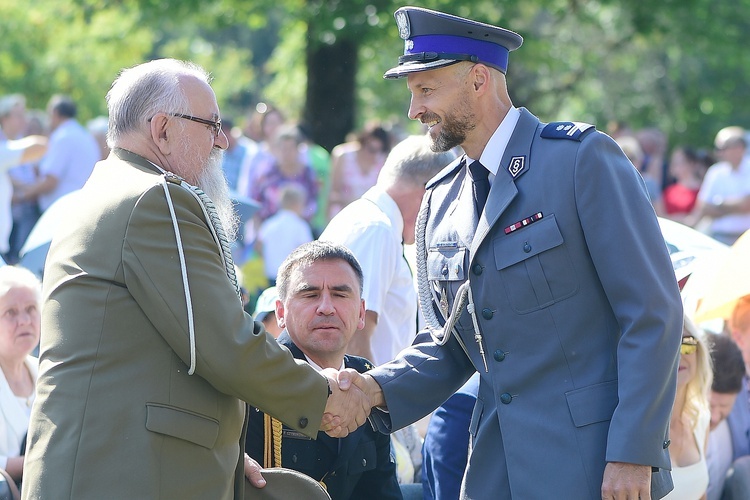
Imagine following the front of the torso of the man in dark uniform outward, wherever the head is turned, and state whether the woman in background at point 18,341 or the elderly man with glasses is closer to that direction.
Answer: the elderly man with glasses

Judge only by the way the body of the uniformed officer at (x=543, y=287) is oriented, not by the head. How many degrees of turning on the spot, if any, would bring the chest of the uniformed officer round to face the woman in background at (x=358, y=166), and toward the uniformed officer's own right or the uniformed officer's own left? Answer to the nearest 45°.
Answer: approximately 135° to the uniformed officer's own right

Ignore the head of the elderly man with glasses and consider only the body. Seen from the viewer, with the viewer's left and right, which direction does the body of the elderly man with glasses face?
facing to the right of the viewer

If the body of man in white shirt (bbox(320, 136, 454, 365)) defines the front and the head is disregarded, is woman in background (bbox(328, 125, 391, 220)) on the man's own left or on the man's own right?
on the man's own left

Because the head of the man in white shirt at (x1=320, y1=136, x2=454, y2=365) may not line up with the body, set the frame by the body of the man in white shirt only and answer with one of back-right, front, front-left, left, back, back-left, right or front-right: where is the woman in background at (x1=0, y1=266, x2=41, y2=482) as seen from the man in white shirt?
back

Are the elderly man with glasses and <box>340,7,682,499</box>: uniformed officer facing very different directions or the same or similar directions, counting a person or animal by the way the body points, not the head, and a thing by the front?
very different directions

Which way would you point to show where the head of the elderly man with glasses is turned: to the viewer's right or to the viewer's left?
to the viewer's right

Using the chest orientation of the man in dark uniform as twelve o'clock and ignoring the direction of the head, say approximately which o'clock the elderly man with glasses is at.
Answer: The elderly man with glasses is roughly at 1 o'clock from the man in dark uniform.

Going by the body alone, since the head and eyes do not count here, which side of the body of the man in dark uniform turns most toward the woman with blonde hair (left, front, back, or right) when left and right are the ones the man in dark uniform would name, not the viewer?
left

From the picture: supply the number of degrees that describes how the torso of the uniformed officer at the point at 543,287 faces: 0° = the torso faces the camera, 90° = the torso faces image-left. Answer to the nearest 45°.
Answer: approximately 45°

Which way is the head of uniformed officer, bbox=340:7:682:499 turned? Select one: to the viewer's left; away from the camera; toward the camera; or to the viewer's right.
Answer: to the viewer's left

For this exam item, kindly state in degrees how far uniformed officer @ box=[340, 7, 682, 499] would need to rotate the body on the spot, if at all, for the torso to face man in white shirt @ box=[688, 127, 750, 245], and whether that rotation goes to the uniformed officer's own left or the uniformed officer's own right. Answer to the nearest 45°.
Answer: approximately 135° to the uniformed officer's own right
